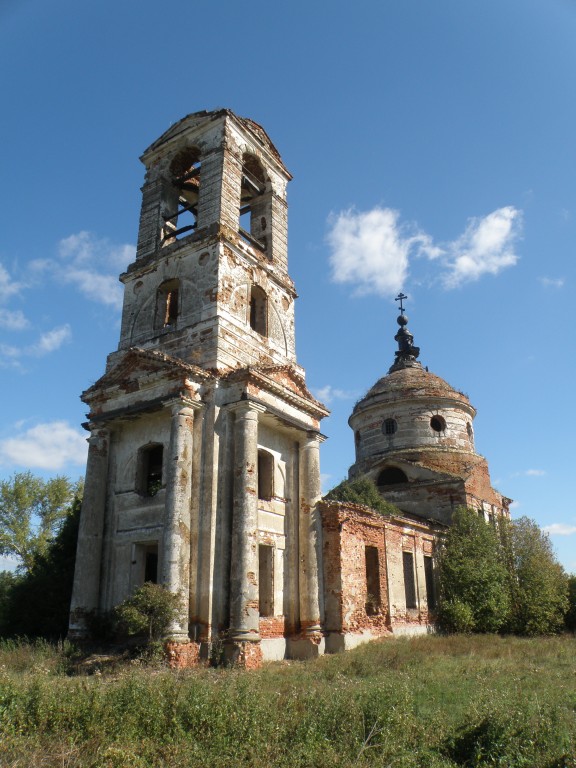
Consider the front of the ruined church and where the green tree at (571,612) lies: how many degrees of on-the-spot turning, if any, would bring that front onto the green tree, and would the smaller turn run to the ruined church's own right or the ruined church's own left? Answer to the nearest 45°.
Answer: approximately 180°

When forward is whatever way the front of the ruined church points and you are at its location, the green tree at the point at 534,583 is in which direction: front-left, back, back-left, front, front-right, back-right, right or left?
back

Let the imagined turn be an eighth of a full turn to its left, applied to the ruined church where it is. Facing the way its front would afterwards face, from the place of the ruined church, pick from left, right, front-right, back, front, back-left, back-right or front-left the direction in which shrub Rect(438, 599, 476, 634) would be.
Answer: back-left

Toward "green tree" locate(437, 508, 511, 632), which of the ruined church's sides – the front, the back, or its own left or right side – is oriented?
back

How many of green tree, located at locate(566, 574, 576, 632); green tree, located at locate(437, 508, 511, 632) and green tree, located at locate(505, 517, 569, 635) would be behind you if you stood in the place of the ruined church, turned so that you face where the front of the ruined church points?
3
